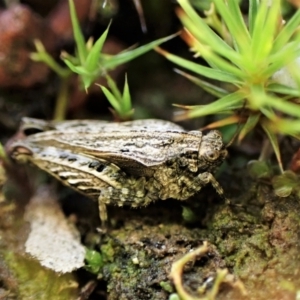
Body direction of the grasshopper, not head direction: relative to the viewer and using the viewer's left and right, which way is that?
facing to the right of the viewer
